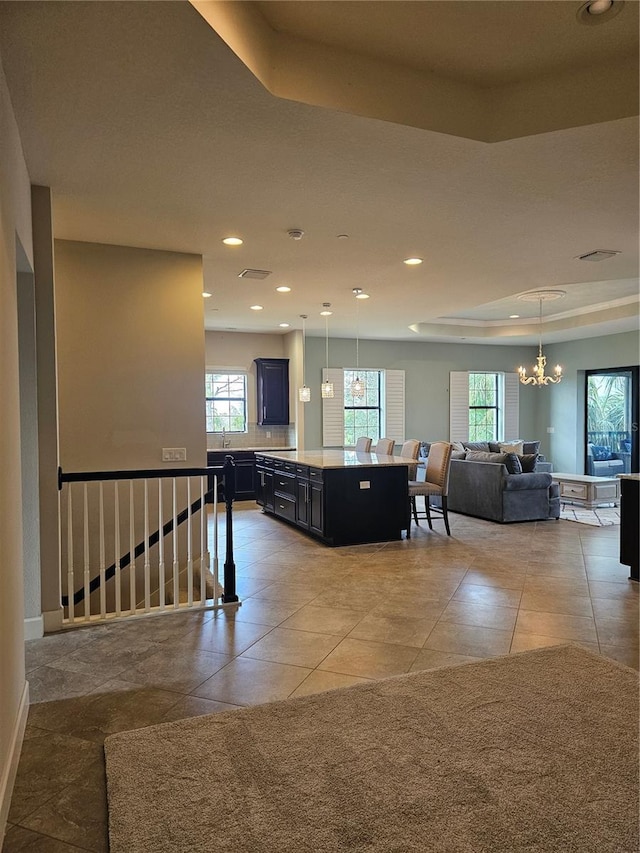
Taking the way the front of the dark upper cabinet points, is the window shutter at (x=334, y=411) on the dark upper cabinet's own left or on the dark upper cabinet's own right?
on the dark upper cabinet's own left

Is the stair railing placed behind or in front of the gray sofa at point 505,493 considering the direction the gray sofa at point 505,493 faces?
behind

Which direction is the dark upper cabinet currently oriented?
toward the camera

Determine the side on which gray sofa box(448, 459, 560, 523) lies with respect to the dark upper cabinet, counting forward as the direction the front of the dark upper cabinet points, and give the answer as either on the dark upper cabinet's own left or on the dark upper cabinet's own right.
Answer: on the dark upper cabinet's own left

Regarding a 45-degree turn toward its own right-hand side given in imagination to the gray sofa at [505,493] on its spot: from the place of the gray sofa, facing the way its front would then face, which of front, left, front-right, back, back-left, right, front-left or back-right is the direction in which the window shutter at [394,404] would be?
back-left

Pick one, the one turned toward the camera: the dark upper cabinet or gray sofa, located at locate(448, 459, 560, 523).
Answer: the dark upper cabinet

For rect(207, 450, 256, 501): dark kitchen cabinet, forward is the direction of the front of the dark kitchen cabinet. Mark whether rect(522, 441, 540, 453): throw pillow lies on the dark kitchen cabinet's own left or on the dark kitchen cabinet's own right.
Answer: on the dark kitchen cabinet's own left

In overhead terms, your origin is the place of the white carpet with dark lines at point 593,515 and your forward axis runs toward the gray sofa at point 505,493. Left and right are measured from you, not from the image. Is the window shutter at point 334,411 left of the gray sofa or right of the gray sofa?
right

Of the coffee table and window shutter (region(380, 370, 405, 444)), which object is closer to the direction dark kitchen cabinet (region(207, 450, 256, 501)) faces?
the coffee table

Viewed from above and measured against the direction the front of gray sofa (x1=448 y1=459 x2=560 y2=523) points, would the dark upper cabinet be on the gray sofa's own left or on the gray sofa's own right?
on the gray sofa's own left

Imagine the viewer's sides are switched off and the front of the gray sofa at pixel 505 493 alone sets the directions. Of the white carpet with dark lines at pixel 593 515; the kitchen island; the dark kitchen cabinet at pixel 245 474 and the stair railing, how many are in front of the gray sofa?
1

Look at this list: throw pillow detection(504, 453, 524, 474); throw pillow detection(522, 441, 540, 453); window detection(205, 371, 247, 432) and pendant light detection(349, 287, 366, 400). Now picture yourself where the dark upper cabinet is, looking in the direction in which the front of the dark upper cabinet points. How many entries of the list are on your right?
1

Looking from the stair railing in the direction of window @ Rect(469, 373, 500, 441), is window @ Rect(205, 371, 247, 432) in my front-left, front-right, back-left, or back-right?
front-left

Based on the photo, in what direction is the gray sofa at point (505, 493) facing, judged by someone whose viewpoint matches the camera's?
facing away from the viewer and to the right of the viewer

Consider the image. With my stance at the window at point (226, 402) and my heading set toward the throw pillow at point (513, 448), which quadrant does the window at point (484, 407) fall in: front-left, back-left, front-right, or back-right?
front-left

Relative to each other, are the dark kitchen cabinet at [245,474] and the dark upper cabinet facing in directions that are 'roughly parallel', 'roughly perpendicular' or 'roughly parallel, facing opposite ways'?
roughly parallel

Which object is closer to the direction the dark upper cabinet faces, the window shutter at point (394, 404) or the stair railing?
the stair railing

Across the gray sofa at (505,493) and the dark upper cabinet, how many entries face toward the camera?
1

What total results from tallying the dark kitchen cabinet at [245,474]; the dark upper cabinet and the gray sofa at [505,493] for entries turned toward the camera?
2
